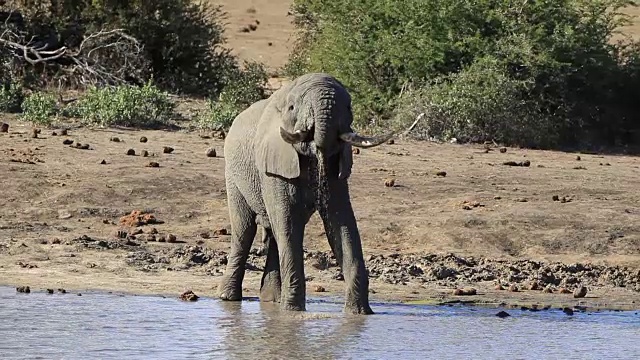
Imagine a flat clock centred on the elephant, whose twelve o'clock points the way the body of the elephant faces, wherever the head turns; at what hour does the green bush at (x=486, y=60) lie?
The green bush is roughly at 8 o'clock from the elephant.

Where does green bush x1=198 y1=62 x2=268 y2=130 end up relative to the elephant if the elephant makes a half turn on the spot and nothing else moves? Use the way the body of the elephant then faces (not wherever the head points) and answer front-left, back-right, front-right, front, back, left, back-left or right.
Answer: front-right

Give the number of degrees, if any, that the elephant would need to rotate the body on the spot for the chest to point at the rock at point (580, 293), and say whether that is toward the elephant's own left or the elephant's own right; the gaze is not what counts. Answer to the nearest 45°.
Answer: approximately 90° to the elephant's own left

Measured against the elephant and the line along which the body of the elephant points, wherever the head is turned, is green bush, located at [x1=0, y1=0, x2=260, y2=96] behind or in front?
behind

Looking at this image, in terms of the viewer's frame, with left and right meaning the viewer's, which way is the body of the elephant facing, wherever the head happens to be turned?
facing the viewer and to the right of the viewer

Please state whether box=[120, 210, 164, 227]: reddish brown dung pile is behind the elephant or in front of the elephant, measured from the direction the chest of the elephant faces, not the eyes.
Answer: behind

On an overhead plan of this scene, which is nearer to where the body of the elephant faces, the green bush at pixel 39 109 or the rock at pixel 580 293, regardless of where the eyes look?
the rock

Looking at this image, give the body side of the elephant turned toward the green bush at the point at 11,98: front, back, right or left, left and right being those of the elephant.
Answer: back

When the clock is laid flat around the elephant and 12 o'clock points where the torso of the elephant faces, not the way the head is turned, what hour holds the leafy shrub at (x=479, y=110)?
The leafy shrub is roughly at 8 o'clock from the elephant.

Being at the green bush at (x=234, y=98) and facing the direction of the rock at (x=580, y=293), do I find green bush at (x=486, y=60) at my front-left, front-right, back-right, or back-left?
front-left

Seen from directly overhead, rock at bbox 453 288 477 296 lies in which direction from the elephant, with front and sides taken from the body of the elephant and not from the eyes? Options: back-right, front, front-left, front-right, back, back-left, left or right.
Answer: left

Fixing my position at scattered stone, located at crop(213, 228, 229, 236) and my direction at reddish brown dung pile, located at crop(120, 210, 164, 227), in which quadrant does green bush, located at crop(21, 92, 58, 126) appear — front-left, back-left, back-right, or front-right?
front-right

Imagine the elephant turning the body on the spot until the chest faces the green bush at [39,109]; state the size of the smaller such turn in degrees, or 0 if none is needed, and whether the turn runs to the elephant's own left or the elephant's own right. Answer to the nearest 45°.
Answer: approximately 180°

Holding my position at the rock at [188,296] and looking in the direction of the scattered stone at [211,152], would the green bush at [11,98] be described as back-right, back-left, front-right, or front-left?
front-left
